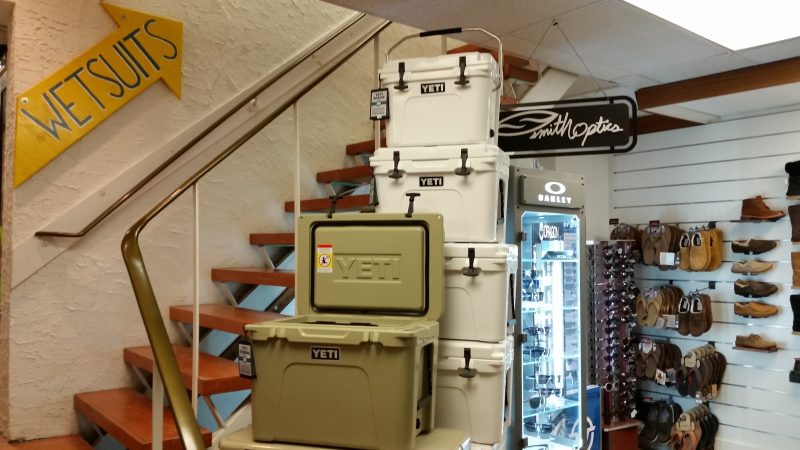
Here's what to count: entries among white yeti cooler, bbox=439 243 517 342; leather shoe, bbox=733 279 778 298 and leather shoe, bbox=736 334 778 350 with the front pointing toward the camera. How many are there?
1

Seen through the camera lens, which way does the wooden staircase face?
facing the viewer and to the left of the viewer

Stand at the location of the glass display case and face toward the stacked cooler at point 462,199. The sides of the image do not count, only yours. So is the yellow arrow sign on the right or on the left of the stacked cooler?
right

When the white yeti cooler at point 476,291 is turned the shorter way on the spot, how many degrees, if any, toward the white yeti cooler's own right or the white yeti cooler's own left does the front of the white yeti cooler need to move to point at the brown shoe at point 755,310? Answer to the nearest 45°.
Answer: approximately 135° to the white yeti cooler's own left

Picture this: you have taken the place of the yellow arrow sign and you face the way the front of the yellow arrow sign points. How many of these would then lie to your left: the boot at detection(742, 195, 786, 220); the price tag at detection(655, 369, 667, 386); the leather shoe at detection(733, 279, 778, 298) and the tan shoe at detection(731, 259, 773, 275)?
4

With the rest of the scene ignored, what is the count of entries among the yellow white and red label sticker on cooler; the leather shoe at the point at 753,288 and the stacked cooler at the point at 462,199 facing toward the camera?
2

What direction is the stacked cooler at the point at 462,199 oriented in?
toward the camera

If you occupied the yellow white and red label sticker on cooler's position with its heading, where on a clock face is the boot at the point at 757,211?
The boot is roughly at 8 o'clock from the yellow white and red label sticker on cooler.

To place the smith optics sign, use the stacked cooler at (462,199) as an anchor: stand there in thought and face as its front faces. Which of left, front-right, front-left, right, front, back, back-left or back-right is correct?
back-left

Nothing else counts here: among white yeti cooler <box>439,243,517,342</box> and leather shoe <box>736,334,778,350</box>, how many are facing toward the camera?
1
